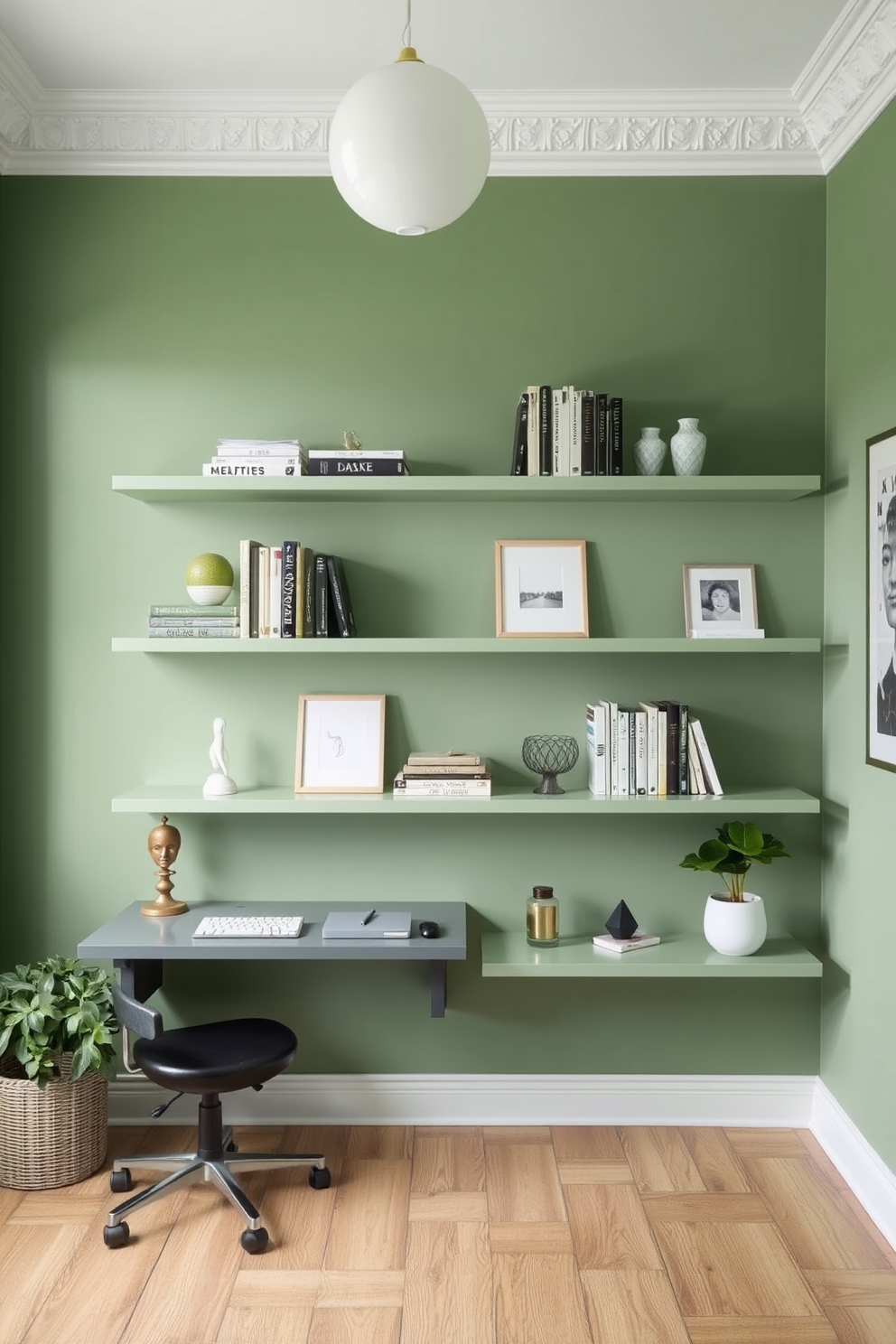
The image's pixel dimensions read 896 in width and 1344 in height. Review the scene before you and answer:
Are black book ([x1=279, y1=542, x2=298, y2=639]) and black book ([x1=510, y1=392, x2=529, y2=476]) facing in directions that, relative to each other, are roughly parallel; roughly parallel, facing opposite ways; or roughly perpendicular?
roughly parallel

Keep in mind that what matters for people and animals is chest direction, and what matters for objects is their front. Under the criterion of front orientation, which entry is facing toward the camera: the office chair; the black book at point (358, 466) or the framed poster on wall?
the black book

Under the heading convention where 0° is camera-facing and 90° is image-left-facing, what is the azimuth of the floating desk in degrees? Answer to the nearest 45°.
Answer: approximately 0°

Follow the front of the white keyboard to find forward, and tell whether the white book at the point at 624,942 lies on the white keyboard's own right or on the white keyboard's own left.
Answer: on the white keyboard's own left

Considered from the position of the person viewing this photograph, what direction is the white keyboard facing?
facing the viewer

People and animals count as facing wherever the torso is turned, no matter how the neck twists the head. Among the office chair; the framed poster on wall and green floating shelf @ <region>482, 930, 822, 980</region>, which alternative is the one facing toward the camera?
the green floating shelf

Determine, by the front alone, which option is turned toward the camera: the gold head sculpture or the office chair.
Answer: the gold head sculpture

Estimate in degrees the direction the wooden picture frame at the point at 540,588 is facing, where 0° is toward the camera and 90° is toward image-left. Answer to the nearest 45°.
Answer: approximately 0°

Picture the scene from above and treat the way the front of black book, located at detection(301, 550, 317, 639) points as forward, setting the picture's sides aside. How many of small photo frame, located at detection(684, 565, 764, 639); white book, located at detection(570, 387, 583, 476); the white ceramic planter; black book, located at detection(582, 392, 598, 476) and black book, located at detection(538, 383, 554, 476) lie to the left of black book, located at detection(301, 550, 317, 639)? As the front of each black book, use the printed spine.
5

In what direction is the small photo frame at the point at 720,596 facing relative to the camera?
toward the camera

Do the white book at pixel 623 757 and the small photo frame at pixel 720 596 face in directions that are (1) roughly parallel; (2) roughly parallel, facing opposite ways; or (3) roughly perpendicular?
roughly parallel

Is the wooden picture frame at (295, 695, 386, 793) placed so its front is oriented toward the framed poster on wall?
no

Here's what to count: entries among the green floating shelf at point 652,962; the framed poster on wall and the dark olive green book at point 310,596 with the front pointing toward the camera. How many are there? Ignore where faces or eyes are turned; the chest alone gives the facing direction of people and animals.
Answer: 2

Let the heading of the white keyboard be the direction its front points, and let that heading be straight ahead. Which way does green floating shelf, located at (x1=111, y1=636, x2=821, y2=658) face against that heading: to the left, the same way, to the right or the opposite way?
the same way
